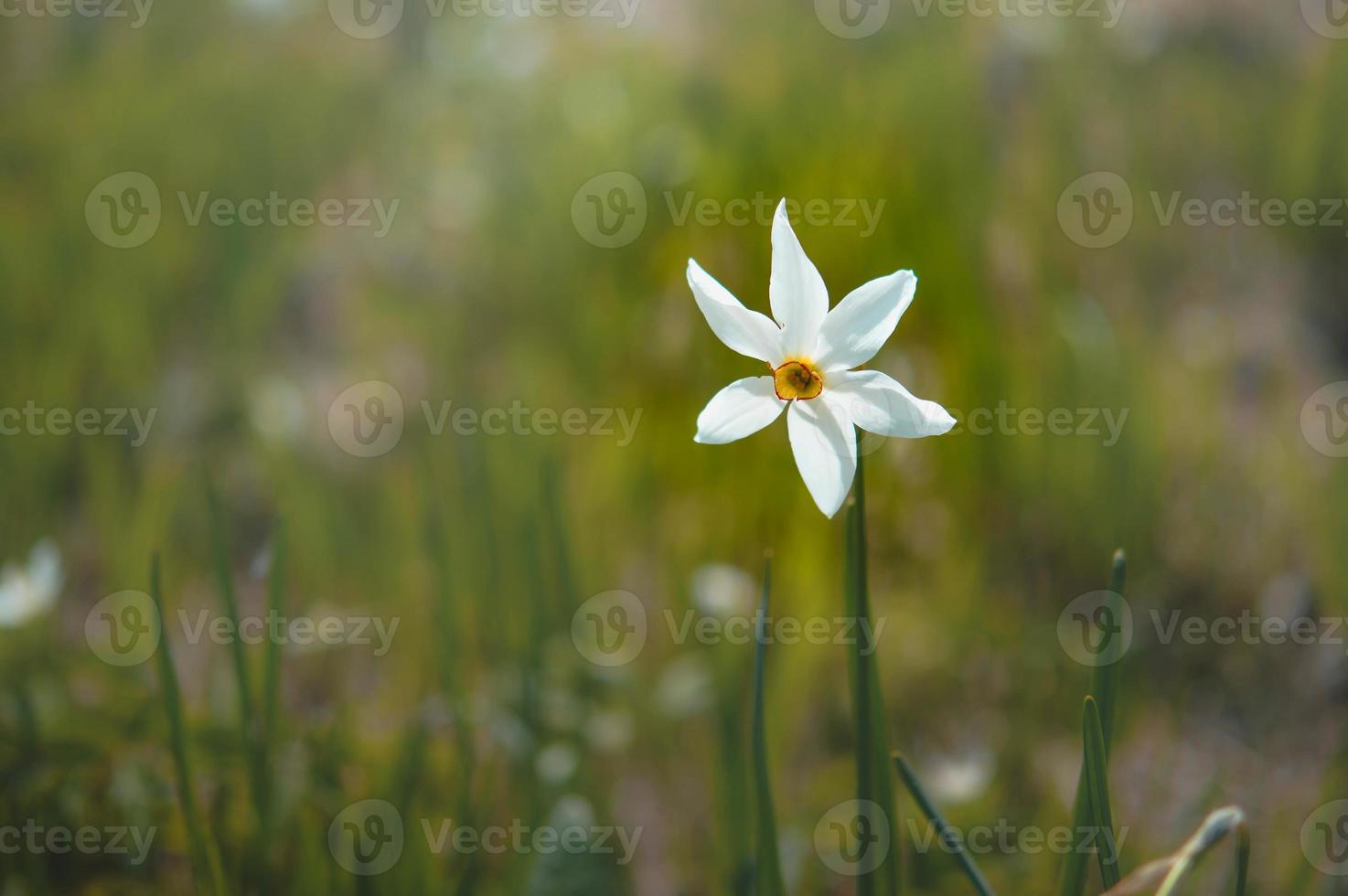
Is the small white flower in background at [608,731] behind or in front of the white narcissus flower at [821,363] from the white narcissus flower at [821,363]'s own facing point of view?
behind

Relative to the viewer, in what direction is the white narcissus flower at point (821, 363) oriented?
toward the camera

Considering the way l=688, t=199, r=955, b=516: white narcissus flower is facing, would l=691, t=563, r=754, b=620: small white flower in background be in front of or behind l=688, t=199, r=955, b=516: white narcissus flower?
behind

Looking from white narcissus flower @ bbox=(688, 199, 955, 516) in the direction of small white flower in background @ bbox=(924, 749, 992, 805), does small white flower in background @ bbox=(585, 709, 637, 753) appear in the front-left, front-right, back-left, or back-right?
front-left

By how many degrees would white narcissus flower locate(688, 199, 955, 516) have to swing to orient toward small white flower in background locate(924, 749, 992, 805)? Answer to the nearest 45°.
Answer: approximately 180°

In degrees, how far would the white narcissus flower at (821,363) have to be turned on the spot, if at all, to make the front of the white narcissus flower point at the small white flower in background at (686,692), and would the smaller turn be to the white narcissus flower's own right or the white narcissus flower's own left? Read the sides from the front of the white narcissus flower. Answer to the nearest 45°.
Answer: approximately 180°
